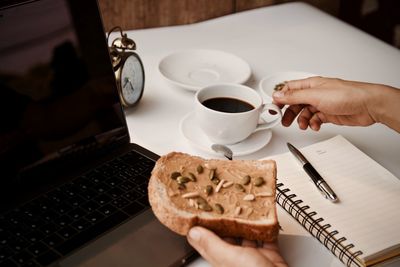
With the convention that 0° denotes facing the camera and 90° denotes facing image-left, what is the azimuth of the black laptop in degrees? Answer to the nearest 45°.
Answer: approximately 315°

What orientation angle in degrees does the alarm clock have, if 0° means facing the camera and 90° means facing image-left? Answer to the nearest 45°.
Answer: approximately 315°
